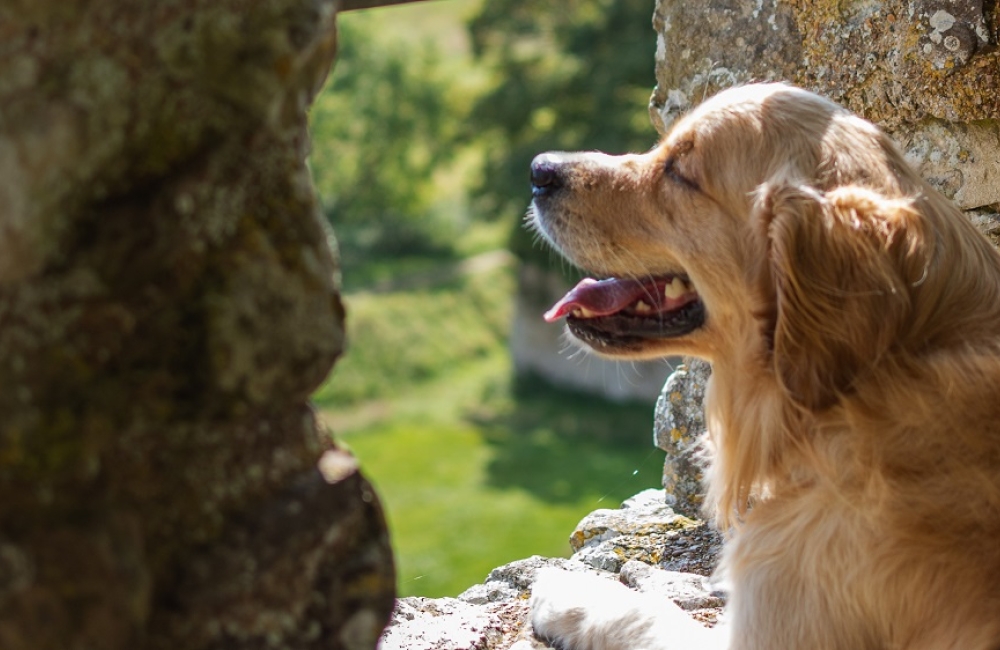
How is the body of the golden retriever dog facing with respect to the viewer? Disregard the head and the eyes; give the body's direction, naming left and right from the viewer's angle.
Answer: facing to the left of the viewer
